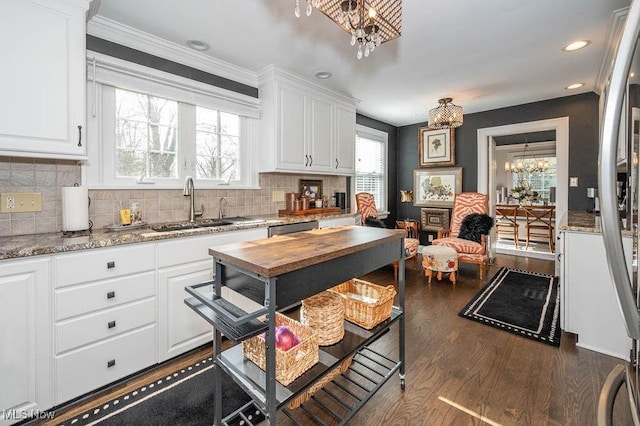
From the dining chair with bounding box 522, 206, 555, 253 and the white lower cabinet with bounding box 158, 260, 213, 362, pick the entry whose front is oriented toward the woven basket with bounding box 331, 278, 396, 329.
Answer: the white lower cabinet

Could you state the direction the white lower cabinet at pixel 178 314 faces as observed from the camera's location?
facing the viewer and to the right of the viewer

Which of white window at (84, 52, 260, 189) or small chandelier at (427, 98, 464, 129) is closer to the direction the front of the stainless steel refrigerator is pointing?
the white window

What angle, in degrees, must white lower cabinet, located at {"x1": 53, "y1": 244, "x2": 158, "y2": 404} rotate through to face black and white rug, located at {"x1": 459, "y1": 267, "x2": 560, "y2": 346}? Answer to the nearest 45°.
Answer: approximately 45° to its left

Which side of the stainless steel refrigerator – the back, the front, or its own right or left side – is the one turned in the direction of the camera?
left

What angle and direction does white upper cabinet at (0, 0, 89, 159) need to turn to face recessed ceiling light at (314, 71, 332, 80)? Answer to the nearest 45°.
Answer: approximately 90° to its left

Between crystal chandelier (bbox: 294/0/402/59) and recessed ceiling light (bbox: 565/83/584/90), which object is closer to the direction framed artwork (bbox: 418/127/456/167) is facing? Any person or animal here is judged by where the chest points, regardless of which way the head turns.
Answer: the crystal chandelier

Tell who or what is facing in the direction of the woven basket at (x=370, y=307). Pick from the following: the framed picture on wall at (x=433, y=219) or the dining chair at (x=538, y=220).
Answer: the framed picture on wall

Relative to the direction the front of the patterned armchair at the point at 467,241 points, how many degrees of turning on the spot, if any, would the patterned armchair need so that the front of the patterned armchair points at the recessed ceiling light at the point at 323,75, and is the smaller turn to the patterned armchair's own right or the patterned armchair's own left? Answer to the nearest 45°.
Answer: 0° — it already faces it

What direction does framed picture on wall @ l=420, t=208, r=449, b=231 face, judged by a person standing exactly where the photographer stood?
facing the viewer

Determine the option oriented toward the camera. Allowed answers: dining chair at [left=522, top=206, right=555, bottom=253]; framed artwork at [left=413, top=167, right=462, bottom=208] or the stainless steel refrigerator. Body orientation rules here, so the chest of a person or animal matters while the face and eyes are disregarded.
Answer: the framed artwork

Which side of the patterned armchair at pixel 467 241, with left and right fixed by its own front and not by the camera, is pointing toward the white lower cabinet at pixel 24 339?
front

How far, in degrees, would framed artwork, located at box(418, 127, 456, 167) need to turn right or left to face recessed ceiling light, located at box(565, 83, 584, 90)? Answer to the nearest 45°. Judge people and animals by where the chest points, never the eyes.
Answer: approximately 45° to its left
